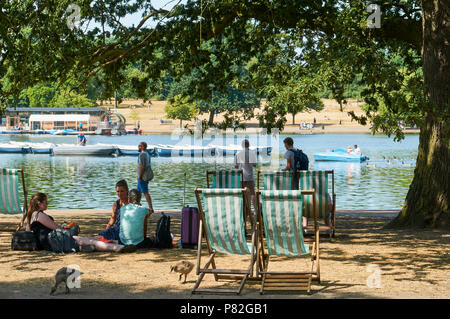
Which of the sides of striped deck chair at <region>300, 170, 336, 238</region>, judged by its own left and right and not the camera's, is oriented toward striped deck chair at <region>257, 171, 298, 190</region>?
left

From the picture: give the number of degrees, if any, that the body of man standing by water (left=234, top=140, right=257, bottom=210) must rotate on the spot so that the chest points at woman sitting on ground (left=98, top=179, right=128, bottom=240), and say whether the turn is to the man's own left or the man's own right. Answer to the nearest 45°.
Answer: approximately 135° to the man's own left

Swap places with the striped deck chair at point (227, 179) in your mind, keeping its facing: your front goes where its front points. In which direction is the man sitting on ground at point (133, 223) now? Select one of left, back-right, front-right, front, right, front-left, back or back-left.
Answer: back-left

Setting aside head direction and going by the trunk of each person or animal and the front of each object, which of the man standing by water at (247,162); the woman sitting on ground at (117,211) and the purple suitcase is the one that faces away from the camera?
the man standing by water

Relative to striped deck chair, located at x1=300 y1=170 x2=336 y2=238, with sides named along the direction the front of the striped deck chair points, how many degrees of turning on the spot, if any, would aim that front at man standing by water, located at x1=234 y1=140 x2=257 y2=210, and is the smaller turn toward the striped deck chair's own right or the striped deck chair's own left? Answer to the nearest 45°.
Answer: approximately 45° to the striped deck chair's own left

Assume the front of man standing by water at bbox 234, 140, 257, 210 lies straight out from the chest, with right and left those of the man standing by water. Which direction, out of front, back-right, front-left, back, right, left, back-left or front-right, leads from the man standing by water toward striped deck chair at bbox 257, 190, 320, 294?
back

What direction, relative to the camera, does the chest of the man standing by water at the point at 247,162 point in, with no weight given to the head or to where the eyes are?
away from the camera

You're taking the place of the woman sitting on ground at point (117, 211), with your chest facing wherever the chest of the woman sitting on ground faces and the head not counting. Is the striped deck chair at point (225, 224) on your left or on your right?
on your left

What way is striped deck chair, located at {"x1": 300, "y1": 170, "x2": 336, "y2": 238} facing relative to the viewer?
away from the camera

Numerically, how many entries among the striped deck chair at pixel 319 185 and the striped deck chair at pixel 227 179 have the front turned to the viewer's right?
0
